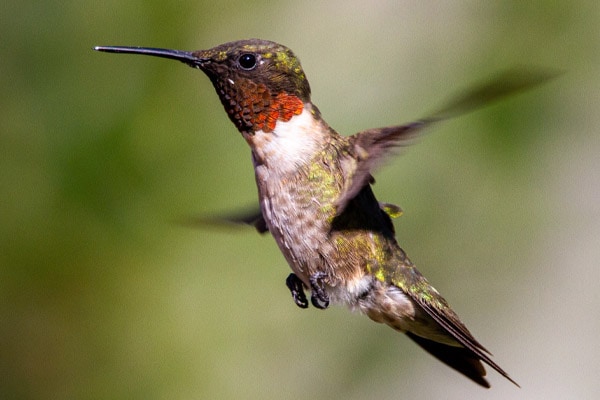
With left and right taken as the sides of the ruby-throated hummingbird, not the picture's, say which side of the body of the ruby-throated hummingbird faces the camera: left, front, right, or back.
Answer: left
